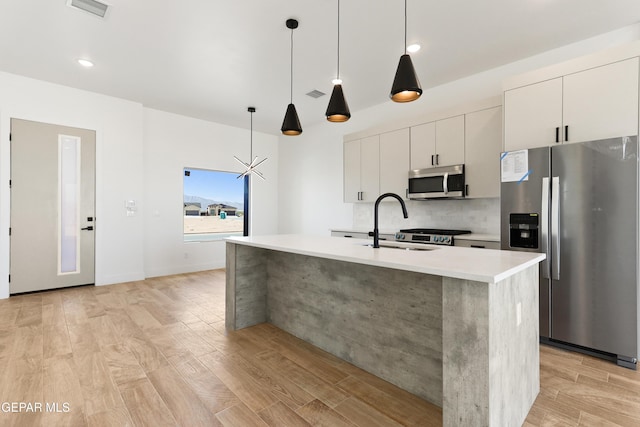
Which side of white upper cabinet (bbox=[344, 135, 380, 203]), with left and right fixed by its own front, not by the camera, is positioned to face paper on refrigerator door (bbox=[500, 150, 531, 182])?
left

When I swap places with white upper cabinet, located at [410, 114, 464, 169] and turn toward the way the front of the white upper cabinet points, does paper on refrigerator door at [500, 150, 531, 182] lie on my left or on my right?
on my left

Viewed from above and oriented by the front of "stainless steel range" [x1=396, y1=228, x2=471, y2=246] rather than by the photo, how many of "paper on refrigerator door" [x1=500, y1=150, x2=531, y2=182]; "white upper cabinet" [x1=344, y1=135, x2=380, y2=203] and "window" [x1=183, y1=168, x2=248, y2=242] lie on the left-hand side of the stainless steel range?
1

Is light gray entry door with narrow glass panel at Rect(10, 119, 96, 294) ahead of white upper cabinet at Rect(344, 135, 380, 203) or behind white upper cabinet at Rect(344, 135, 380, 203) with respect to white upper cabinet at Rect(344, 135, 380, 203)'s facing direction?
ahead

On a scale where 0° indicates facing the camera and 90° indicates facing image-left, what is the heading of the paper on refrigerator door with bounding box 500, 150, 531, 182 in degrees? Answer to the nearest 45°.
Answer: approximately 0°

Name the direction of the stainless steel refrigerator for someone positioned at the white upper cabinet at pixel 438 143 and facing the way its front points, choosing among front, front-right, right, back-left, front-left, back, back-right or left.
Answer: left

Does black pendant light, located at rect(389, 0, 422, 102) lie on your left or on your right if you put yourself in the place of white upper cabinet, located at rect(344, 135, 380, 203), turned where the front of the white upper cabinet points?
on your left

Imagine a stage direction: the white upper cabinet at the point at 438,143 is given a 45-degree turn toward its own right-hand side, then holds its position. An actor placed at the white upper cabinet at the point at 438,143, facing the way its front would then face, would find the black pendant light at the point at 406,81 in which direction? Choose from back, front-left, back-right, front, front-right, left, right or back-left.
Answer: left

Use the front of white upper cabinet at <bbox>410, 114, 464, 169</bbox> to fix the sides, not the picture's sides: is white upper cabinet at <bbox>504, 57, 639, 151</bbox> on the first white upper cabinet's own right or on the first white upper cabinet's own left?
on the first white upper cabinet's own left

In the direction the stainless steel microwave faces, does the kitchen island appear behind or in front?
in front

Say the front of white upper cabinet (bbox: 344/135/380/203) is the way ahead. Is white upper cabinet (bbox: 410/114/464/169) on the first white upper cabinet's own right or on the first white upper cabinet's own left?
on the first white upper cabinet's own left

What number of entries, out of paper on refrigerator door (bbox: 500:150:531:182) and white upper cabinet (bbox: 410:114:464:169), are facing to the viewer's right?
0

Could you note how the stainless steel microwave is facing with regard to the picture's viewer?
facing the viewer and to the left of the viewer

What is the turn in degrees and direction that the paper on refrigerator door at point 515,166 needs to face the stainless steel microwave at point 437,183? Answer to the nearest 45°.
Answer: approximately 135° to its right
